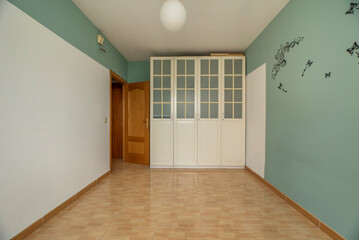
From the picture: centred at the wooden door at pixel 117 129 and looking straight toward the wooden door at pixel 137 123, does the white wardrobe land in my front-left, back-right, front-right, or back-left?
front-left

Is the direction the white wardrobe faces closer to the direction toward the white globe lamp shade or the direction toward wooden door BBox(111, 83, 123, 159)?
the white globe lamp shade

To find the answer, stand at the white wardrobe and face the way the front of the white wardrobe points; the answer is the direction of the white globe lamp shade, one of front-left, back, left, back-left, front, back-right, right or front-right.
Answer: front

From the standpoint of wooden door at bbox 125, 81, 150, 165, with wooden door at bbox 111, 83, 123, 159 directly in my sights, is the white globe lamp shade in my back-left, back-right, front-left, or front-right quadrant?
back-left

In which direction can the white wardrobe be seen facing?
toward the camera

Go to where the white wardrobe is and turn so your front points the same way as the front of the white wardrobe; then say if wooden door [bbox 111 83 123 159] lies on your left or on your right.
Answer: on your right

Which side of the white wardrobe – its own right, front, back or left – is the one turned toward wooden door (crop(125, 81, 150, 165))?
right

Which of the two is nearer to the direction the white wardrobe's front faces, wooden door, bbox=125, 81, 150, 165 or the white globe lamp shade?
the white globe lamp shade
